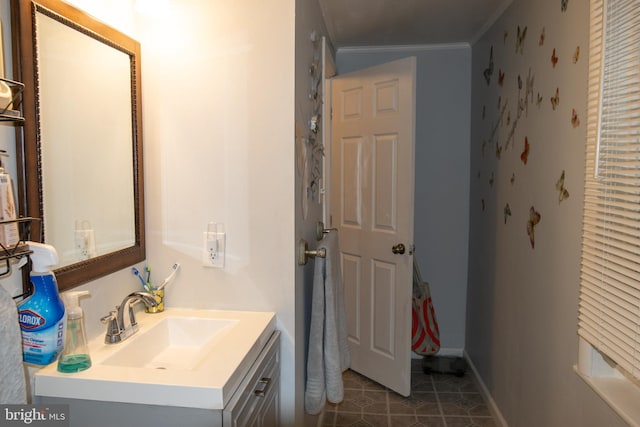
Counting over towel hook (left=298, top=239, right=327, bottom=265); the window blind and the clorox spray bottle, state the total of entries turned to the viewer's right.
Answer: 1

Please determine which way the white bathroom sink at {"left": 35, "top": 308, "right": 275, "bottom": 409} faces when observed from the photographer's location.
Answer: facing the viewer and to the right of the viewer

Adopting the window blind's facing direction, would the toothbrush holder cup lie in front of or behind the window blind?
in front

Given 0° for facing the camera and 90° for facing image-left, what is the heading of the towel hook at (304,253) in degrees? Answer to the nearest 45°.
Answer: approximately 270°

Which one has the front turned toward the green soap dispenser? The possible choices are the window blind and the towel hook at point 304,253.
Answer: the window blind

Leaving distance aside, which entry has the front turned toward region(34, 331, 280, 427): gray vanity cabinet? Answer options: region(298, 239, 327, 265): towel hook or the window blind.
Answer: the window blind

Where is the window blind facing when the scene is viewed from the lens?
facing the viewer and to the left of the viewer
